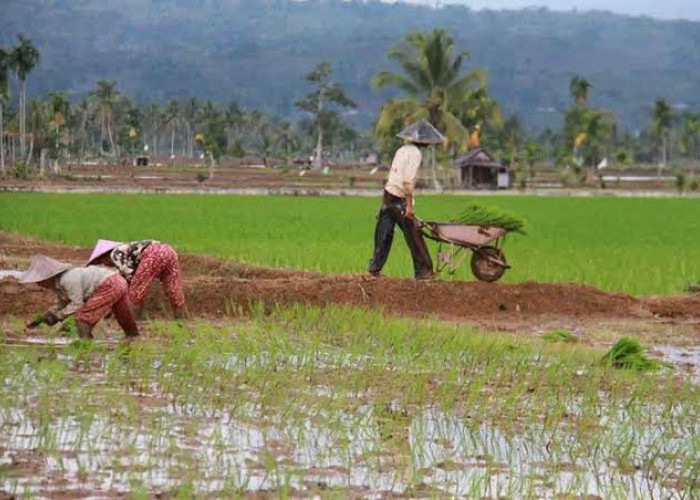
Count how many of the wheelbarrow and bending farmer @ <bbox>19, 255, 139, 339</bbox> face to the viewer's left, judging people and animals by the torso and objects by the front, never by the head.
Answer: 1

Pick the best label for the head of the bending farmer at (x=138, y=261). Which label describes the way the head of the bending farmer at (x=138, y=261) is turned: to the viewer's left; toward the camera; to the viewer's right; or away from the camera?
to the viewer's left

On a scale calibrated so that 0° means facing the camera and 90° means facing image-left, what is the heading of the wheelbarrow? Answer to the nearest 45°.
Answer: approximately 270°

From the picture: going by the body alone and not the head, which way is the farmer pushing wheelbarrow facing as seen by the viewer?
to the viewer's right

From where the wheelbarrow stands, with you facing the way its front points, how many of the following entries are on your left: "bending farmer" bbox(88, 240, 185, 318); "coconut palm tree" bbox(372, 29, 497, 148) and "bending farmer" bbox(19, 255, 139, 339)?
1

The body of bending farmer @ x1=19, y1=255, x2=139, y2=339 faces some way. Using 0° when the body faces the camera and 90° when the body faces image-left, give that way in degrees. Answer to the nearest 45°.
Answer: approximately 90°

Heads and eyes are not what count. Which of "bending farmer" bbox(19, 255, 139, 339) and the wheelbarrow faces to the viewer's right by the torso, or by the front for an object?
the wheelbarrow

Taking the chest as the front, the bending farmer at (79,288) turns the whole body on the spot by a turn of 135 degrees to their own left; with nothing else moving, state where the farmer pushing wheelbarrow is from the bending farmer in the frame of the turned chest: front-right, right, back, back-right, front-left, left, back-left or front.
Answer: left

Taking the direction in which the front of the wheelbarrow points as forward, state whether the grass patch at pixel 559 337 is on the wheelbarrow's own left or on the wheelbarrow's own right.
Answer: on the wheelbarrow's own right

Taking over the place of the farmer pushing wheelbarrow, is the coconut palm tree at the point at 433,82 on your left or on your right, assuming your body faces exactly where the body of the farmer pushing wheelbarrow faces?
on your left

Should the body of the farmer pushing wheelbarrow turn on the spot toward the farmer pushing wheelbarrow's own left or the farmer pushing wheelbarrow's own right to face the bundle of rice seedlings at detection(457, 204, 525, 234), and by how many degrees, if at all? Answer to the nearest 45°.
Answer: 0° — they already face it

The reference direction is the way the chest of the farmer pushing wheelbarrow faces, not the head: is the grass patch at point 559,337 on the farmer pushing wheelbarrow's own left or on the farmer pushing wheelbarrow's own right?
on the farmer pushing wheelbarrow's own right

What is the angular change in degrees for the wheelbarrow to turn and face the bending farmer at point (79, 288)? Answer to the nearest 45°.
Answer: approximately 135° to its right

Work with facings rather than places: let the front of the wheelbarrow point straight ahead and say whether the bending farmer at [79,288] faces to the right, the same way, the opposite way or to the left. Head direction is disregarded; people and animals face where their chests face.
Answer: the opposite way
